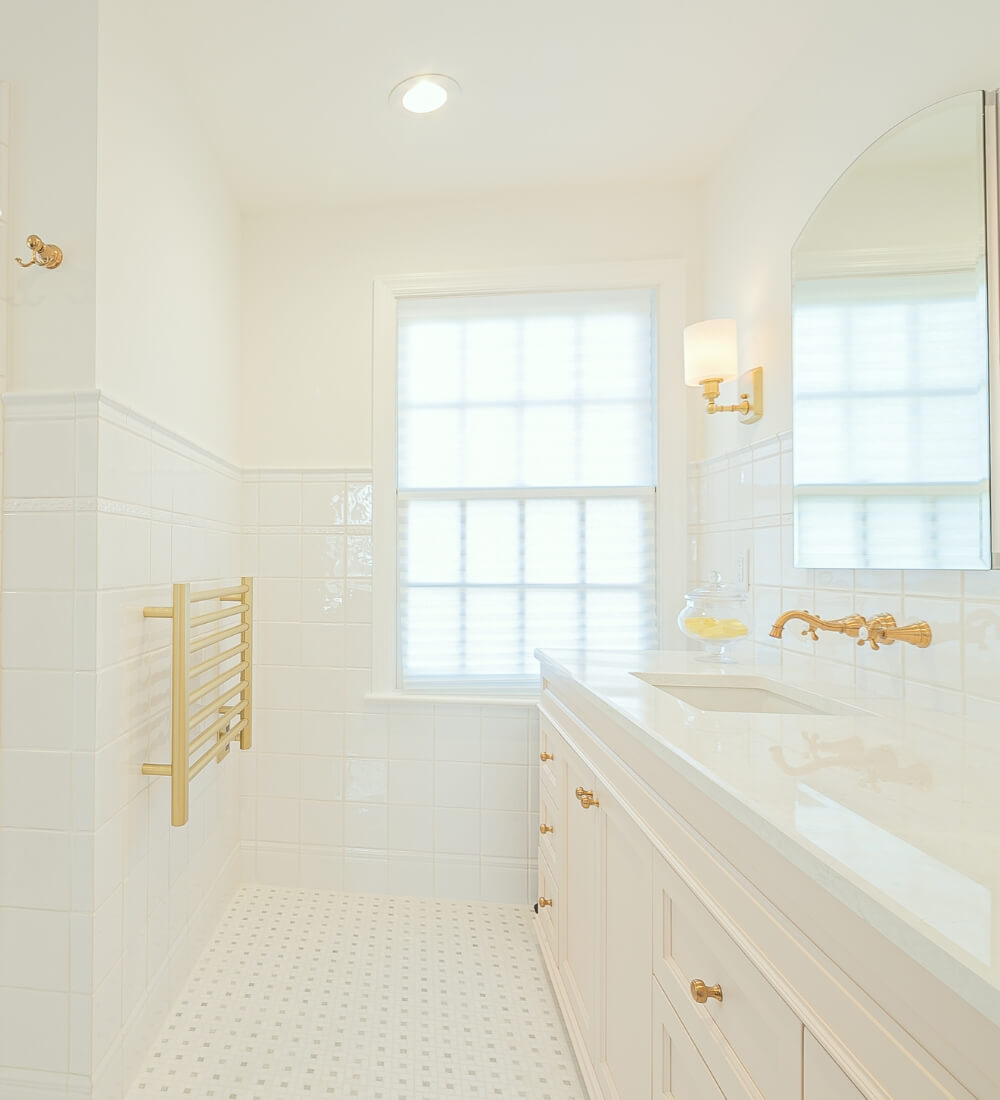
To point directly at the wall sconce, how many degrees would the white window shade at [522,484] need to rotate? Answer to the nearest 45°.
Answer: approximately 45° to its left

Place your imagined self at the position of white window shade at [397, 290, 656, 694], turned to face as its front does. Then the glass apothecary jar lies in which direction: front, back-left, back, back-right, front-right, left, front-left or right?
front-left

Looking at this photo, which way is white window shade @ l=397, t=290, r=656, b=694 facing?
toward the camera

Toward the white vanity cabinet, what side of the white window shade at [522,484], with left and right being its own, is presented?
front

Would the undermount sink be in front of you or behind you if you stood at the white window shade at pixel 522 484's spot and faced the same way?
in front

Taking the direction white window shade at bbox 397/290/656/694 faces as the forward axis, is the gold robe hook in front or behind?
in front
